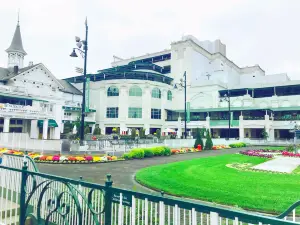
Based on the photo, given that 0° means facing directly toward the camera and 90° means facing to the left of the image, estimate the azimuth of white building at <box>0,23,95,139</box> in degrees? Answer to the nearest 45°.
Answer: approximately 315°

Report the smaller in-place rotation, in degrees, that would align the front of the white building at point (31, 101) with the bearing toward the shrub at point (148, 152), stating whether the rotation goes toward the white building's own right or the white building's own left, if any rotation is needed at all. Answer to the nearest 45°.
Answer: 0° — it already faces it

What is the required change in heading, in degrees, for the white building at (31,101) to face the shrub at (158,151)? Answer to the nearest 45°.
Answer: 0° — it already faces it
